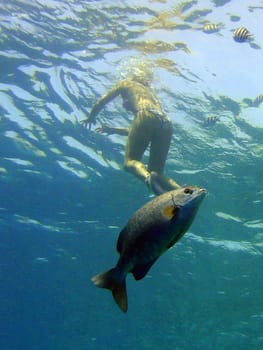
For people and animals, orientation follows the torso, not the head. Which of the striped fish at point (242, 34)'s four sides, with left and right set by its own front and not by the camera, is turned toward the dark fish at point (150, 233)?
left

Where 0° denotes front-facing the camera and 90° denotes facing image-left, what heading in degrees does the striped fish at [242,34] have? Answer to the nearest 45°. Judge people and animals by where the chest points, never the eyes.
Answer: approximately 90°
